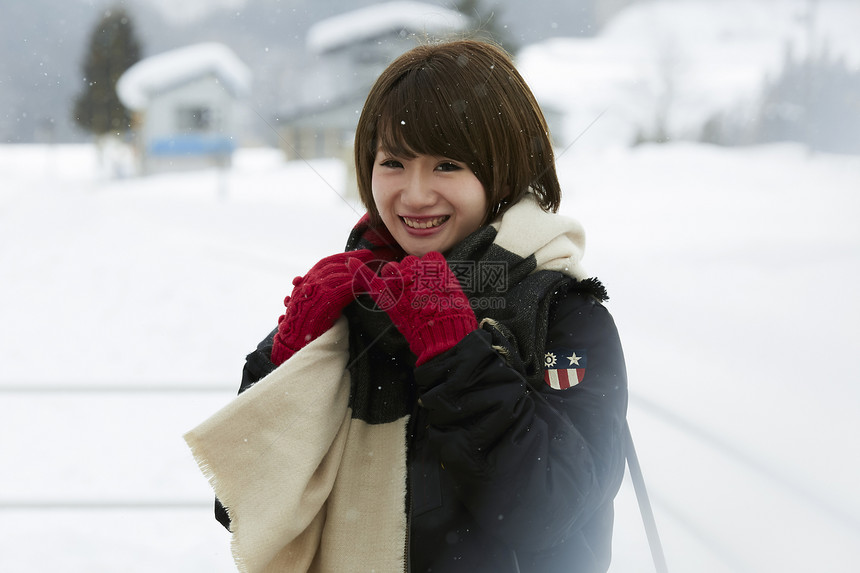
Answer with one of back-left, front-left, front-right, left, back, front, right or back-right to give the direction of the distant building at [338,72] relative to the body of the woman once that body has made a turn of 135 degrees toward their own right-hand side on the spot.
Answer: front

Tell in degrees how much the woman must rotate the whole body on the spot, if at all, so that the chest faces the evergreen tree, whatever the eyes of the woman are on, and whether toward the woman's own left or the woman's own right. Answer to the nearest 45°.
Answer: approximately 135° to the woman's own right

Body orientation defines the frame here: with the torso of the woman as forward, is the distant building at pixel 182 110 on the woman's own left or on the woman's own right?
on the woman's own right

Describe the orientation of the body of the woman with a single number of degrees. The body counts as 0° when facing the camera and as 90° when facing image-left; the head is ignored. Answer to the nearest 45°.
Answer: approximately 45°
